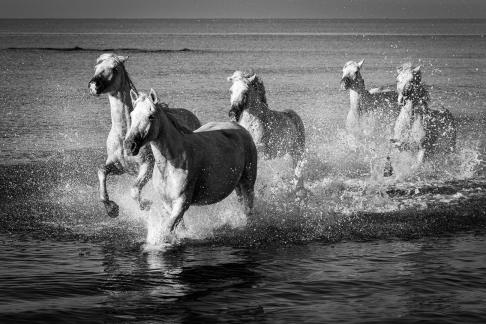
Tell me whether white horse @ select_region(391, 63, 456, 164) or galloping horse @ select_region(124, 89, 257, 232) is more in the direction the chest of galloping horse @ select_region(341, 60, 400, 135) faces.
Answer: the galloping horse

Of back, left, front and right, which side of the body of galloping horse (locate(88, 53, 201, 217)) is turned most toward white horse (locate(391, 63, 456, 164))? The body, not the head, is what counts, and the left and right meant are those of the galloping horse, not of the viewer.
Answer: back

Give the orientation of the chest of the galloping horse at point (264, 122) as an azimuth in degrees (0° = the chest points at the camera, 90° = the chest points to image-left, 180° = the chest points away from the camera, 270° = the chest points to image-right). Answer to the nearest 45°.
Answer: approximately 45°

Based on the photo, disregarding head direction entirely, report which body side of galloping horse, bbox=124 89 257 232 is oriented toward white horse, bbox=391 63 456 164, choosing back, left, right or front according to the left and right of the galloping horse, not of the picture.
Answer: back

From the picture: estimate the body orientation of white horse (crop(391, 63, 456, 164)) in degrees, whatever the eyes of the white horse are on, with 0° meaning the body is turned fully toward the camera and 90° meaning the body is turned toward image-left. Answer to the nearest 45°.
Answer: approximately 45°

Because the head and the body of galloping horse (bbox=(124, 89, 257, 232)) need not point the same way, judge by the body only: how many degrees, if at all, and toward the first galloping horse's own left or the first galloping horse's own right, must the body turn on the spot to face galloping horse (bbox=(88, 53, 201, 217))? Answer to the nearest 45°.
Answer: approximately 90° to the first galloping horse's own right

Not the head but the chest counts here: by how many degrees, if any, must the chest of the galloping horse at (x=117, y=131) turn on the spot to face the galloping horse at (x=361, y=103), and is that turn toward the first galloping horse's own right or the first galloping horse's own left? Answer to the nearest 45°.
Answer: approximately 180°

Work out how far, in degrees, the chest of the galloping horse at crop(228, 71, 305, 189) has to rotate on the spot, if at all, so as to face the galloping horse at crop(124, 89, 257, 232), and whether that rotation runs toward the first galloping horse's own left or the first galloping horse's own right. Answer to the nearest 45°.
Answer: approximately 45° to the first galloping horse's own left

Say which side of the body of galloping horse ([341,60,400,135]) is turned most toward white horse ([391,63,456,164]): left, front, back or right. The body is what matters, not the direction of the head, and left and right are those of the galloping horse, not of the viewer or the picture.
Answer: left
